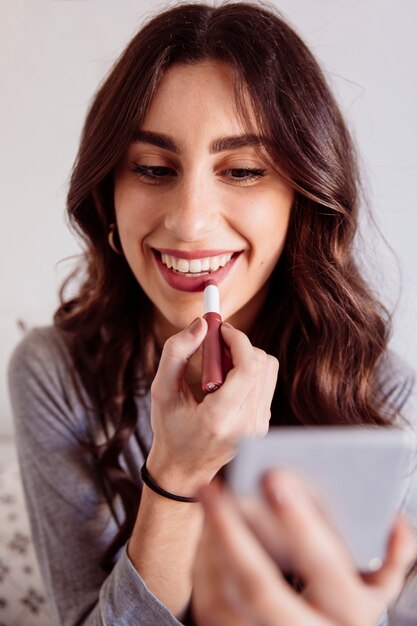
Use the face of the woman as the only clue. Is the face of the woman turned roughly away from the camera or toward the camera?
toward the camera

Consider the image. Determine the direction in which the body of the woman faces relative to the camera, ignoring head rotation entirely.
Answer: toward the camera
